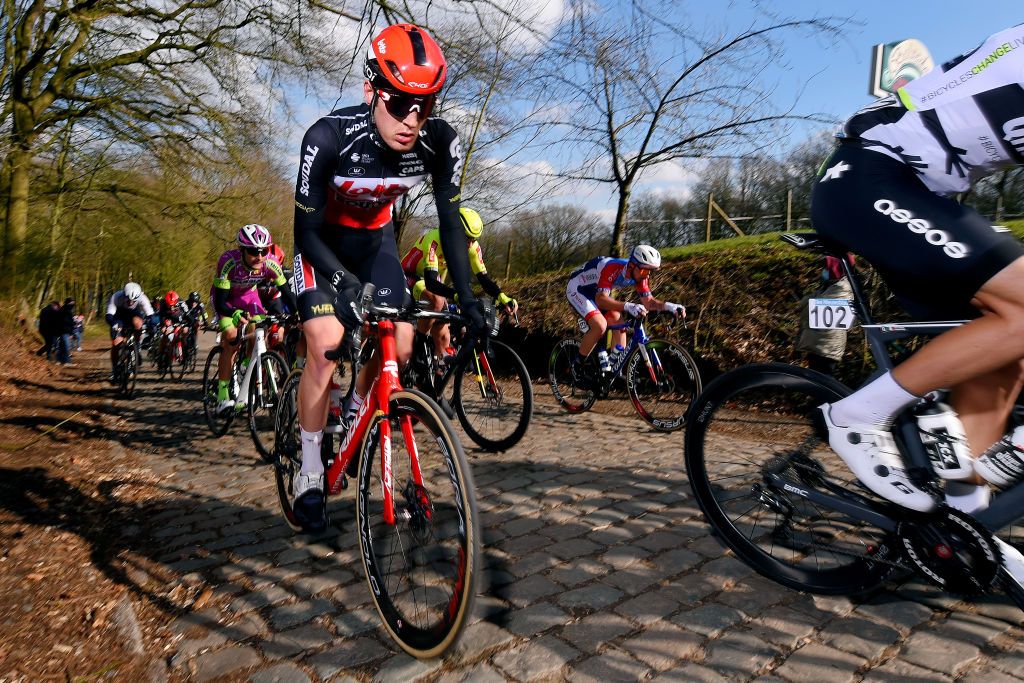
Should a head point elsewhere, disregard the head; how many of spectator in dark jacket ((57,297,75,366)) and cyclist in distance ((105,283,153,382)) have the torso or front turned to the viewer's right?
1

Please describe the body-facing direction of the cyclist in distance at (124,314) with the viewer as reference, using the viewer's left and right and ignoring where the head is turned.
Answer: facing the viewer

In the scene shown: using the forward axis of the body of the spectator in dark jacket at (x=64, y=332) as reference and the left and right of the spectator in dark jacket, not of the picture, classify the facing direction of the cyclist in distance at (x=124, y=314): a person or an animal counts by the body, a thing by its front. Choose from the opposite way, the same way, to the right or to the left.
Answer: to the right

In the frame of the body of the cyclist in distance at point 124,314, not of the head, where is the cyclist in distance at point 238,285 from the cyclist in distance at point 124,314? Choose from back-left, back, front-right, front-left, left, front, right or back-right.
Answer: front

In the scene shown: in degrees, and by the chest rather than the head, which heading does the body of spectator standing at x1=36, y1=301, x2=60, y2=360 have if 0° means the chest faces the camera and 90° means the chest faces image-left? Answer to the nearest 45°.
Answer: approximately 270°

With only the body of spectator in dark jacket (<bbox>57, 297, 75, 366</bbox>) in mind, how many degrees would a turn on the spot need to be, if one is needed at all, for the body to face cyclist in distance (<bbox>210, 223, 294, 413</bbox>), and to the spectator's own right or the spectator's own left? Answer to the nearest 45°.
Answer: approximately 90° to the spectator's own right

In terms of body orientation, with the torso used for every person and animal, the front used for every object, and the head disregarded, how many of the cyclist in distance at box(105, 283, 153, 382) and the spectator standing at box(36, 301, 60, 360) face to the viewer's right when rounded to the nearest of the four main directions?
1

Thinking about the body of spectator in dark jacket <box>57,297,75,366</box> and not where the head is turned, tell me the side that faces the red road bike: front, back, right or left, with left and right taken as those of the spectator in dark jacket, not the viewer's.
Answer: right

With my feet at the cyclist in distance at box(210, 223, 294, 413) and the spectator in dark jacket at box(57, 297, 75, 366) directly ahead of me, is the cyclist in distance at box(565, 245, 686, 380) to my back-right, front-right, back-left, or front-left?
back-right

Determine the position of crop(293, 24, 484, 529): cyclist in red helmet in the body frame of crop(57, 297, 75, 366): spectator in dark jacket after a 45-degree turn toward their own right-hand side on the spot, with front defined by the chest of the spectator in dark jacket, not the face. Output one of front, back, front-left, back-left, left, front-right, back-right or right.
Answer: front-right

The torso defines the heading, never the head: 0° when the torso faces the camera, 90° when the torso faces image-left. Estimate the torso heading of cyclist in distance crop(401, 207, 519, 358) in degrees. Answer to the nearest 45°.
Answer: approximately 315°

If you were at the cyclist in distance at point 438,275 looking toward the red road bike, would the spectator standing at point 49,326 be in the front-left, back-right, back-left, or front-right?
back-right

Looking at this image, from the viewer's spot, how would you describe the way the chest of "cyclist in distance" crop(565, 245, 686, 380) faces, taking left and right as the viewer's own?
facing the viewer and to the right of the viewer

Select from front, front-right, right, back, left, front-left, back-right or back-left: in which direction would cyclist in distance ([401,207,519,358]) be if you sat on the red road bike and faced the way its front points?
back-left

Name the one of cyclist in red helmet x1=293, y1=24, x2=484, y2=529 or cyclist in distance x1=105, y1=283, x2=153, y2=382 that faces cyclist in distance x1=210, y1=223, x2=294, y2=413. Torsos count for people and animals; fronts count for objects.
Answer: cyclist in distance x1=105, y1=283, x2=153, y2=382
